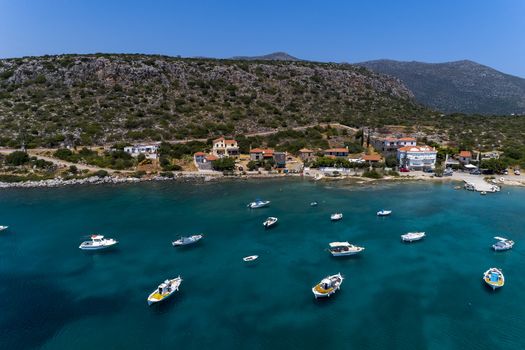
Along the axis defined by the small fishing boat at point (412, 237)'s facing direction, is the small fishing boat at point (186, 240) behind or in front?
behind

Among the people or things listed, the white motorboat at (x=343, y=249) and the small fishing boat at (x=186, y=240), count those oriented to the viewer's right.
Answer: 2

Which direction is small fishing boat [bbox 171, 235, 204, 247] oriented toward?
to the viewer's right

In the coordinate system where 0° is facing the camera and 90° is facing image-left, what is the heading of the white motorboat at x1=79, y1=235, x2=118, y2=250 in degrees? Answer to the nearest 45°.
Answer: approximately 270°

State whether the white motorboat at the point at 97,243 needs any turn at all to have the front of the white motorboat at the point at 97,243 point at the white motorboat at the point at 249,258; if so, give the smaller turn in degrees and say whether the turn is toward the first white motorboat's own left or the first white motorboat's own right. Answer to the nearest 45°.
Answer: approximately 45° to the first white motorboat's own right

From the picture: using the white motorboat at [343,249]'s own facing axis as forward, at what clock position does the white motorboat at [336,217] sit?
the white motorboat at [336,217] is roughly at 9 o'clock from the white motorboat at [343,249].

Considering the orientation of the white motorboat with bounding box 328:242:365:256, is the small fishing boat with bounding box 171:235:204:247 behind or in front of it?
behind

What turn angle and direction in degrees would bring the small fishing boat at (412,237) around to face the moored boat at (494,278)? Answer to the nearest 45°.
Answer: approximately 45° to its right

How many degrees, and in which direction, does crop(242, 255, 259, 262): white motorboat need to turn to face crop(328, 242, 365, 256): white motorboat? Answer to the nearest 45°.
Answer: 0° — it already faces it

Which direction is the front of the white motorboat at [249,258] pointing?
to the viewer's right

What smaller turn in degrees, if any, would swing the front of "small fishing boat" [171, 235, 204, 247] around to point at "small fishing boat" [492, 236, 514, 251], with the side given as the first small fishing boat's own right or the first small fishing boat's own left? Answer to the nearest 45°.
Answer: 0° — it already faces it

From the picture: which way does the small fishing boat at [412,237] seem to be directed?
to the viewer's right

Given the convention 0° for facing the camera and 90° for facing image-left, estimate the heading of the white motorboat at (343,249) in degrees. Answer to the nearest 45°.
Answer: approximately 270°

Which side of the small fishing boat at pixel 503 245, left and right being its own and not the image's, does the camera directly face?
right

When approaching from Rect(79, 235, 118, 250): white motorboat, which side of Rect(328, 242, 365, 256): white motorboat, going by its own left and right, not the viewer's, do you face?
back
